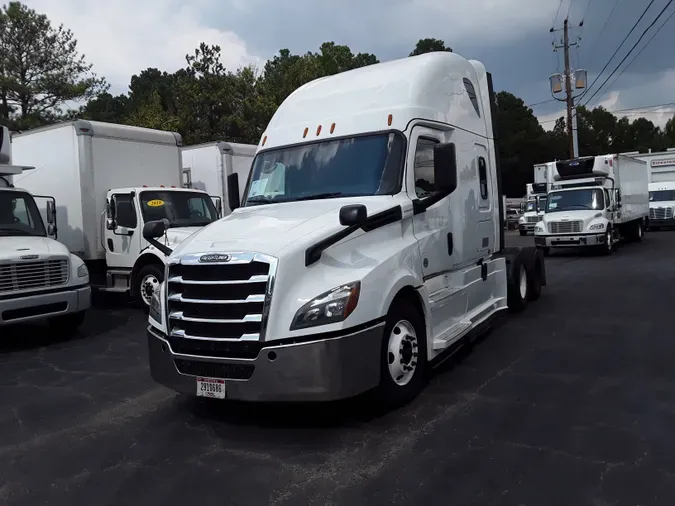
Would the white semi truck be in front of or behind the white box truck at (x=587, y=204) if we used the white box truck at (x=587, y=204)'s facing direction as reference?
in front

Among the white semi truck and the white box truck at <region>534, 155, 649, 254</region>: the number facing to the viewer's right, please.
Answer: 0

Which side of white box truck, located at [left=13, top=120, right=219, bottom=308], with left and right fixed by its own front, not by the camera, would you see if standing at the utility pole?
left

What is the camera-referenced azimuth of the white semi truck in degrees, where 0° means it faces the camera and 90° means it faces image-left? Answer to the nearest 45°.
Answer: approximately 45°

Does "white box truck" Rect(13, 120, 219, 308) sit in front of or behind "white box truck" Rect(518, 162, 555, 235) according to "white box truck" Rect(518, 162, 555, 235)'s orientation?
in front

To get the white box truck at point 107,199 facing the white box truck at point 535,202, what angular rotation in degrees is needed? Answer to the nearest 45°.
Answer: approximately 90° to its left

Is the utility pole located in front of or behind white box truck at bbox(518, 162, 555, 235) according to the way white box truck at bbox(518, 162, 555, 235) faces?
behind

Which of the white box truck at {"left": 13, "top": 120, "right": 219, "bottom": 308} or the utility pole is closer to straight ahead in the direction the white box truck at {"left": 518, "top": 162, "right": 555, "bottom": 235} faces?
the white box truck

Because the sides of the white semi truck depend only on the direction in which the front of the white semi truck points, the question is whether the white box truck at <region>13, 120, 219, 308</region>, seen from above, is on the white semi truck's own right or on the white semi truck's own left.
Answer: on the white semi truck's own right

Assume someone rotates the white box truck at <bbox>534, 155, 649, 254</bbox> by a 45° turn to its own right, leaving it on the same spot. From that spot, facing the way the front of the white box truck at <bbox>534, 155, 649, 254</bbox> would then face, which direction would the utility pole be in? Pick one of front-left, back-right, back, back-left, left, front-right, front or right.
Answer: right

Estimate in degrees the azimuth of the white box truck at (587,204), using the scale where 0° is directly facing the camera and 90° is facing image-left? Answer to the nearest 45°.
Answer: approximately 45°

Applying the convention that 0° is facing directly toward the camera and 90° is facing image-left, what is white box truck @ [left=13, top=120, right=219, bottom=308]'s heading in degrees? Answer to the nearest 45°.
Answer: approximately 315°
